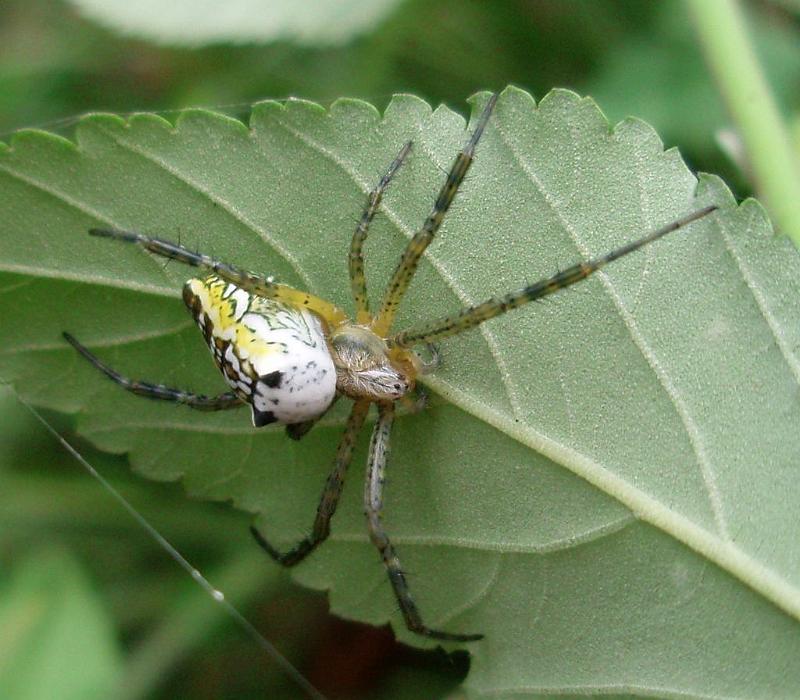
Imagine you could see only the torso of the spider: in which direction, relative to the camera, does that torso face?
to the viewer's right

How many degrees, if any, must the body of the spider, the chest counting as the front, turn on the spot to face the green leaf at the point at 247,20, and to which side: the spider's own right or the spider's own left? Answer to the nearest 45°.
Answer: approximately 135° to the spider's own left
